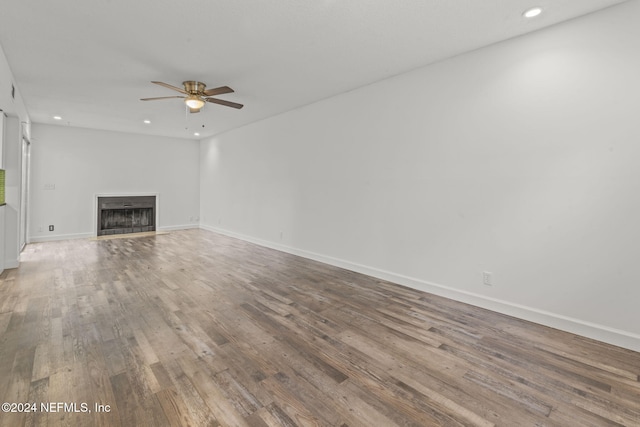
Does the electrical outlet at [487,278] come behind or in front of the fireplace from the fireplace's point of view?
in front

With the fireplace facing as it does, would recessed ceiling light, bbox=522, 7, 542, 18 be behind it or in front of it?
in front

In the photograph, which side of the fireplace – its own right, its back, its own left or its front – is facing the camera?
front

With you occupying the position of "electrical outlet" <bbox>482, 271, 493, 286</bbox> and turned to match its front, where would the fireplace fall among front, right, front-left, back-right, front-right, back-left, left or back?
right
